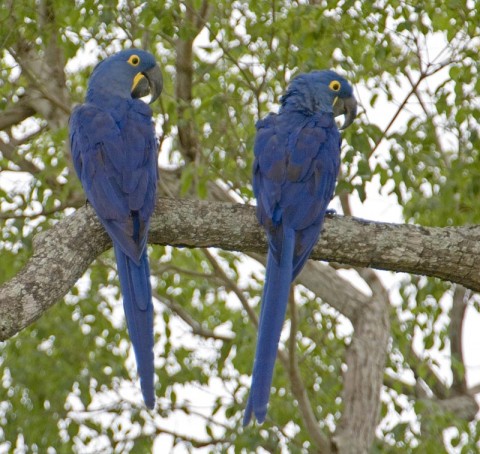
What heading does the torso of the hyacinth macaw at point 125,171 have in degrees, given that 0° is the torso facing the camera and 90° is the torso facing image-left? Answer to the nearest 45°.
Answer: approximately 180°

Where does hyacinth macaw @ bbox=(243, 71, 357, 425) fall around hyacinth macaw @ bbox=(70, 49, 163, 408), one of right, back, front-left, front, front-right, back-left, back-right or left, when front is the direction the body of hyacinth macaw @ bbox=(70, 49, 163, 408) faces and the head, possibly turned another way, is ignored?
right
